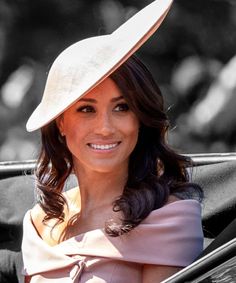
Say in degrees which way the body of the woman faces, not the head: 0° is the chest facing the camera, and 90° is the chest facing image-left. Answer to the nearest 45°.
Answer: approximately 45°
